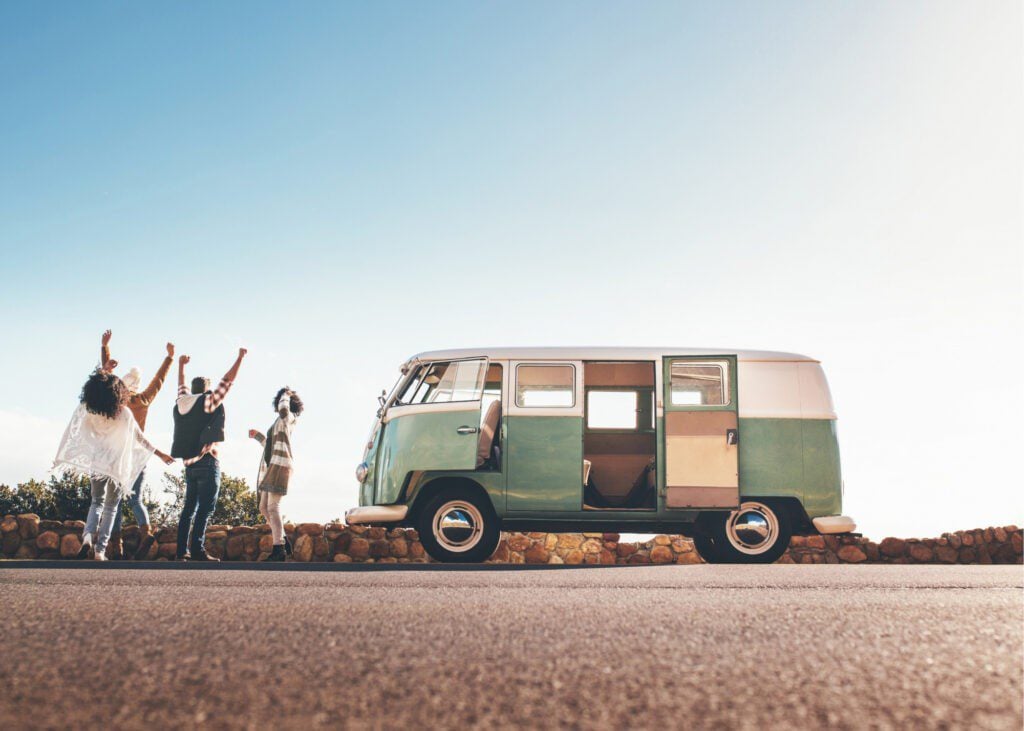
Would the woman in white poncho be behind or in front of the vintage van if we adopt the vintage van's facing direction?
in front

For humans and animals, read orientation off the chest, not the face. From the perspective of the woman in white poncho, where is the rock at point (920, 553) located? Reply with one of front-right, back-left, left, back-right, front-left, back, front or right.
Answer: right

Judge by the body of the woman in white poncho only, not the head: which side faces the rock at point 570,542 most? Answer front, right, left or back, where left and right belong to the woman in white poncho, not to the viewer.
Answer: right

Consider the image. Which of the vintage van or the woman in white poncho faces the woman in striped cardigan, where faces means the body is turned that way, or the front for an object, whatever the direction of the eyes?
the vintage van

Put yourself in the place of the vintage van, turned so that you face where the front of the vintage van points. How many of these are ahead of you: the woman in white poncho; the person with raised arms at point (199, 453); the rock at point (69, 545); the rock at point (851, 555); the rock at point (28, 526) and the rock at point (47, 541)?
5

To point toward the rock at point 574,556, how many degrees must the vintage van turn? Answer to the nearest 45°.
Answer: approximately 90° to its right

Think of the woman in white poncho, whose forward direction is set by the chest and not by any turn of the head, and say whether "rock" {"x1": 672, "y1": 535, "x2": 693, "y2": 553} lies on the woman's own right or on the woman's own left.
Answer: on the woman's own right

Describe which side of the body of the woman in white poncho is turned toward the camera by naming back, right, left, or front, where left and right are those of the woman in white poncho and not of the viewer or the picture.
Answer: back

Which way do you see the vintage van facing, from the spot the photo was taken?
facing to the left of the viewer

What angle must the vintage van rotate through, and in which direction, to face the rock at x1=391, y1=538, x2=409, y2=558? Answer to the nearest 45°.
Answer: approximately 45° to its right

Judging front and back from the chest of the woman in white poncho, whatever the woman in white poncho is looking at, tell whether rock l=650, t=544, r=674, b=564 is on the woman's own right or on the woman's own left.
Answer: on the woman's own right

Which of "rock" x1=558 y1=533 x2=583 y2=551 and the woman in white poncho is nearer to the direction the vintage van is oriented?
the woman in white poncho

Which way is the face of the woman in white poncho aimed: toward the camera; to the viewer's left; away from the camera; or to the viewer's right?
away from the camera

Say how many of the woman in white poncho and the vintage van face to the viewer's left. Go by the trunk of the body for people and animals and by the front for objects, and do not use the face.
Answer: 1
